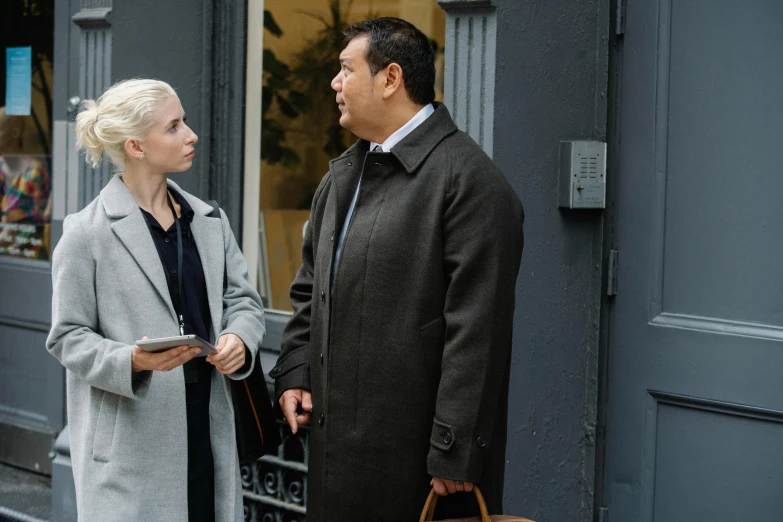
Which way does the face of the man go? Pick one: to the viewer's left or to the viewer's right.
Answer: to the viewer's left

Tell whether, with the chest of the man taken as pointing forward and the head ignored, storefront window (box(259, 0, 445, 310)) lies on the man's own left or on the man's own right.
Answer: on the man's own right

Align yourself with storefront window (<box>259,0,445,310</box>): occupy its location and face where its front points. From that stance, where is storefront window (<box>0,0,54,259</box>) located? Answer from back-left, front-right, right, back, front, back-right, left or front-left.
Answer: back-right

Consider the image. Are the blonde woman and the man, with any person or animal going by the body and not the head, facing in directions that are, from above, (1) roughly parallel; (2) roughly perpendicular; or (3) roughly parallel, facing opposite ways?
roughly perpendicular

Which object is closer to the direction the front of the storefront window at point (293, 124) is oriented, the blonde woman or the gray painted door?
the blonde woman

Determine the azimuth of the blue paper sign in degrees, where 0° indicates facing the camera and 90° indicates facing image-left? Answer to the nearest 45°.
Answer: approximately 0°

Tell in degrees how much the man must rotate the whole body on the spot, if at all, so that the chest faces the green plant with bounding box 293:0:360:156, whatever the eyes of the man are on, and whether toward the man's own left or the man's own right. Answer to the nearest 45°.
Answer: approximately 135° to the man's own right

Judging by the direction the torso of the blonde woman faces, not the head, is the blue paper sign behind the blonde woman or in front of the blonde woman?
behind

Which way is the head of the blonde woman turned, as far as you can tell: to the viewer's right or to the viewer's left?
to the viewer's right

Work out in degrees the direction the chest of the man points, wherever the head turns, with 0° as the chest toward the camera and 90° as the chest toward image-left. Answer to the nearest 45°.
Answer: approximately 45°

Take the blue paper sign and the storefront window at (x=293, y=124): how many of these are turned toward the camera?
2

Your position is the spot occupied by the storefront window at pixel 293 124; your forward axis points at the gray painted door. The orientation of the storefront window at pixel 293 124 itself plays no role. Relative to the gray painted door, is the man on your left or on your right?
right
